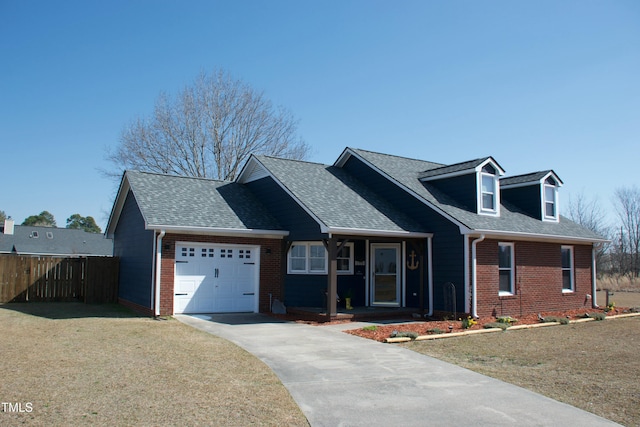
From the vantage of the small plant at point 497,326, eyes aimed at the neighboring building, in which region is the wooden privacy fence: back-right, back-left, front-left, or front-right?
front-left

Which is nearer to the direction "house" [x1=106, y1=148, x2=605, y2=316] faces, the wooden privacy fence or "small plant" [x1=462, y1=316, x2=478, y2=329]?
the small plant

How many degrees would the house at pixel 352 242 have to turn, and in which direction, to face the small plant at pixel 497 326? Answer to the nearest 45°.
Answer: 0° — it already faces it

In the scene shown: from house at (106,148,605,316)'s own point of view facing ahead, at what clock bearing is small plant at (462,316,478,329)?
The small plant is roughly at 12 o'clock from the house.

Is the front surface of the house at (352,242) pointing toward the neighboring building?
no

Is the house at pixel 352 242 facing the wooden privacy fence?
no

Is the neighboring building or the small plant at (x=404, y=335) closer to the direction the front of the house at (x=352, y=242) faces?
the small plant

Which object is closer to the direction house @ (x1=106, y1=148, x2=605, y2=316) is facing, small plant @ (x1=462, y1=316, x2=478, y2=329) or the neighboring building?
the small plant

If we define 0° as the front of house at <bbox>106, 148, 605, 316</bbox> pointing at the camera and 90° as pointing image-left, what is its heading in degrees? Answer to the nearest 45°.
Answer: approximately 315°
